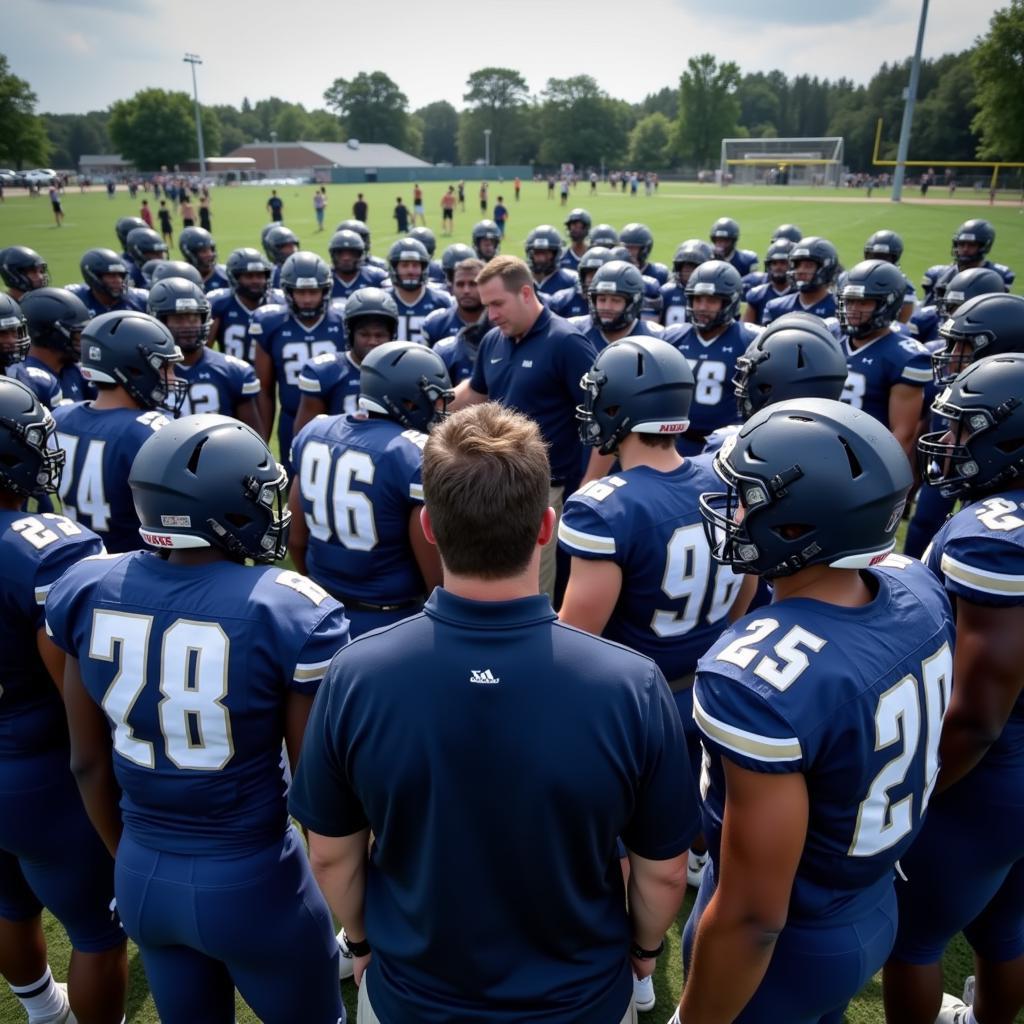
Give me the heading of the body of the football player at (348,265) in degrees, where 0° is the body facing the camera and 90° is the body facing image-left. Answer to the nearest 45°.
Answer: approximately 0°

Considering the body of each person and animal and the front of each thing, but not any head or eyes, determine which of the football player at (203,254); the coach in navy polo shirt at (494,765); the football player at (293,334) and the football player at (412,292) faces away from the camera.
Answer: the coach in navy polo shirt

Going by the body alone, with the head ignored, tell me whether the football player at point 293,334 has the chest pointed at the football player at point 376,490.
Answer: yes

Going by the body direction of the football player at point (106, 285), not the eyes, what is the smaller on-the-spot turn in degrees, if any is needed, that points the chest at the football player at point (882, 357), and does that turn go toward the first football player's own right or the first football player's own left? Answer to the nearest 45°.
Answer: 0° — they already face them

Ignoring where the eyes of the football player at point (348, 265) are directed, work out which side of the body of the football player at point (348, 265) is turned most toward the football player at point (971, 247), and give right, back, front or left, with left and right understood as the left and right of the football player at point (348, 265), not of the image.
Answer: left

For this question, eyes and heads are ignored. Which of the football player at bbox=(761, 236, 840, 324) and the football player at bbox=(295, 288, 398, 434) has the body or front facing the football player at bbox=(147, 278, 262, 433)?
the football player at bbox=(761, 236, 840, 324)

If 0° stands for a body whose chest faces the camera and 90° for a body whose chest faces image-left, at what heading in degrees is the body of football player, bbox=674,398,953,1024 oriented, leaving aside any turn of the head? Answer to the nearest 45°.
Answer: approximately 135°

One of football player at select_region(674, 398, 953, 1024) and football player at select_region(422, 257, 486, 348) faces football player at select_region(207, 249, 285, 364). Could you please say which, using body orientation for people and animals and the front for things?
football player at select_region(674, 398, 953, 1024)

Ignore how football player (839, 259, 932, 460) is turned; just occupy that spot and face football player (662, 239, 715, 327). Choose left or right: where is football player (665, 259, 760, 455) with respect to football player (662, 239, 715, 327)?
left

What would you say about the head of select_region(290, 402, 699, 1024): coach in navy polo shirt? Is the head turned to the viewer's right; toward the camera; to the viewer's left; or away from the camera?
away from the camera

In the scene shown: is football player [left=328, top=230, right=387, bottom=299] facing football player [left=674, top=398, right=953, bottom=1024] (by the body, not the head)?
yes

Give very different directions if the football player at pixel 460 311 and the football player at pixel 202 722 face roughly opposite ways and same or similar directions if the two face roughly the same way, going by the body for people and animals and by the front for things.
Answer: very different directions

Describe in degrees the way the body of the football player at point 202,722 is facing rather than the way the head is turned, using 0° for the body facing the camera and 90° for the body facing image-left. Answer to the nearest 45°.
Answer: approximately 225°
